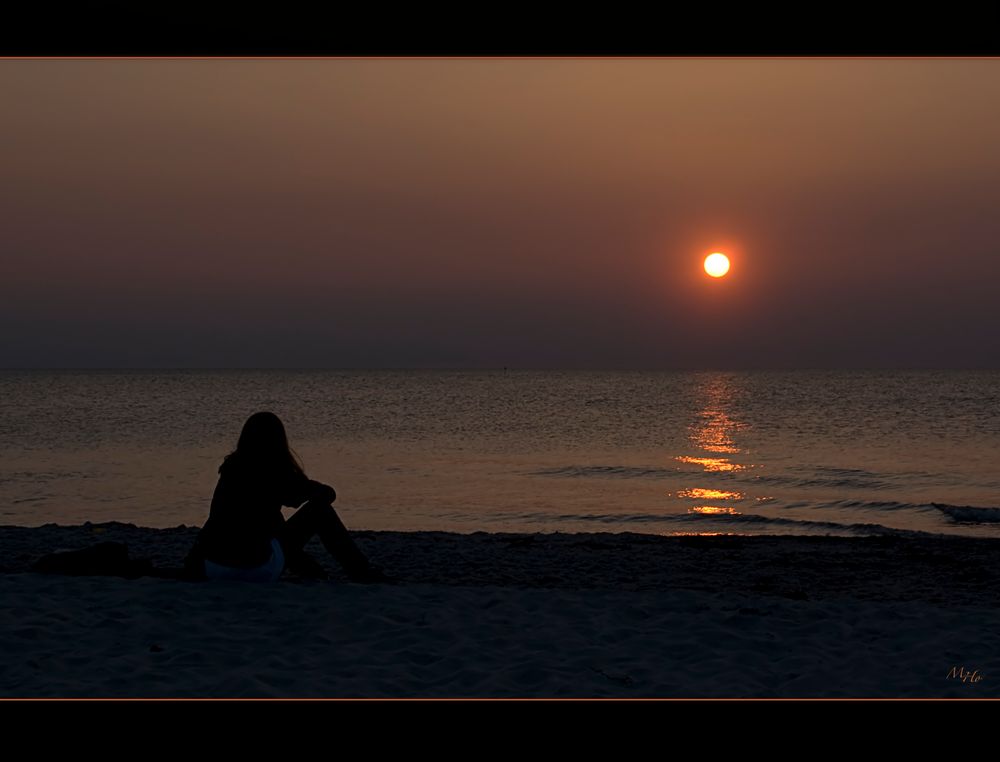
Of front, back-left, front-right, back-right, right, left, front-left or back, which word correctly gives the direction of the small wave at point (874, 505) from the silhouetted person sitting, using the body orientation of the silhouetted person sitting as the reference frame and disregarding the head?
front

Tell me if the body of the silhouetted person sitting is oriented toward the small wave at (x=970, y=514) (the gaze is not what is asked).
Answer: yes

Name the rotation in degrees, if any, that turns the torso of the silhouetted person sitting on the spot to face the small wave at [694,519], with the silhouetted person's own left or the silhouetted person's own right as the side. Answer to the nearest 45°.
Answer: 0° — they already face it

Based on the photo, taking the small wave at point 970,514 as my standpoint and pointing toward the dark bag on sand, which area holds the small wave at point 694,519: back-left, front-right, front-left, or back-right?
front-right

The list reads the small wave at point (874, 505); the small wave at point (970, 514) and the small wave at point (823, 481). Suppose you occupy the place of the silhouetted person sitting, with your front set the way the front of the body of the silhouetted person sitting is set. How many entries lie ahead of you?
3

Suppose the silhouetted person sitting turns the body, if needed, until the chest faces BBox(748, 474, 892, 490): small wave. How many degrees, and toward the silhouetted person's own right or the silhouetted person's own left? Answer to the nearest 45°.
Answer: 0° — they already face it

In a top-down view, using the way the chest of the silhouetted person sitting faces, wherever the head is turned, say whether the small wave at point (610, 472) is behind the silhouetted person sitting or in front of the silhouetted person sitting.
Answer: in front

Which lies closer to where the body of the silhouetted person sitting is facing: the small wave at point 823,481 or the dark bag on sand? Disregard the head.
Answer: the small wave

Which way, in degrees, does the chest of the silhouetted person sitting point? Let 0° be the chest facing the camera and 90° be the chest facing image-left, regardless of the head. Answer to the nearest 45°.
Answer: approximately 225°

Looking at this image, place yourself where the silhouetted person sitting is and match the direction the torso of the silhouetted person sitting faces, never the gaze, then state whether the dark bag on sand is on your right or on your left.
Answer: on your left
